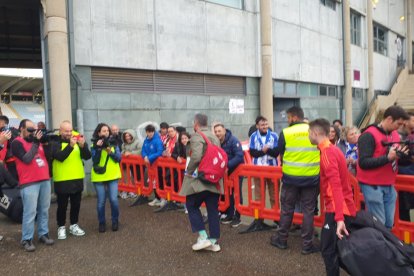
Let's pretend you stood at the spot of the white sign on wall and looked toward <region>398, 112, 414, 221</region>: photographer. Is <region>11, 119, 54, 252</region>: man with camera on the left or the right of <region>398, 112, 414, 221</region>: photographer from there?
right

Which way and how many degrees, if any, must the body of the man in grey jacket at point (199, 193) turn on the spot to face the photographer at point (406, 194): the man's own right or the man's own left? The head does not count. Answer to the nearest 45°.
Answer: approximately 135° to the man's own right

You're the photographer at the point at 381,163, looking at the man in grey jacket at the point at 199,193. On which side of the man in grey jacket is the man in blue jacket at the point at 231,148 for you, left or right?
right

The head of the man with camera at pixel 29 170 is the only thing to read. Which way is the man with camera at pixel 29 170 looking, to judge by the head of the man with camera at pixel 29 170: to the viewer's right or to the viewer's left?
to the viewer's right

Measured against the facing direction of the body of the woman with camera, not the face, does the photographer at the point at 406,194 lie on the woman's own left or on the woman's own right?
on the woman's own left

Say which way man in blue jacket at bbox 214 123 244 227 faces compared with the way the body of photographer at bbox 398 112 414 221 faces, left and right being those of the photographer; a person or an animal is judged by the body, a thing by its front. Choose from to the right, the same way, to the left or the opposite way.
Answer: to the left

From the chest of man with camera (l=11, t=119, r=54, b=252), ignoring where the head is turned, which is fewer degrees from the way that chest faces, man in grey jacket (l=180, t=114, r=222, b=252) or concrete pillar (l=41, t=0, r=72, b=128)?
the man in grey jacket

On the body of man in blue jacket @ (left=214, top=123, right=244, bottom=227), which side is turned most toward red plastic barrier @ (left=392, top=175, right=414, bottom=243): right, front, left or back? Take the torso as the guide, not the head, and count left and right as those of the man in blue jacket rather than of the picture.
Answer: left

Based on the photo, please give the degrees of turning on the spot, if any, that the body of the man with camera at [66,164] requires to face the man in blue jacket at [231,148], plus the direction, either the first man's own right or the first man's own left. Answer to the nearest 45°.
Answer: approximately 45° to the first man's own left
